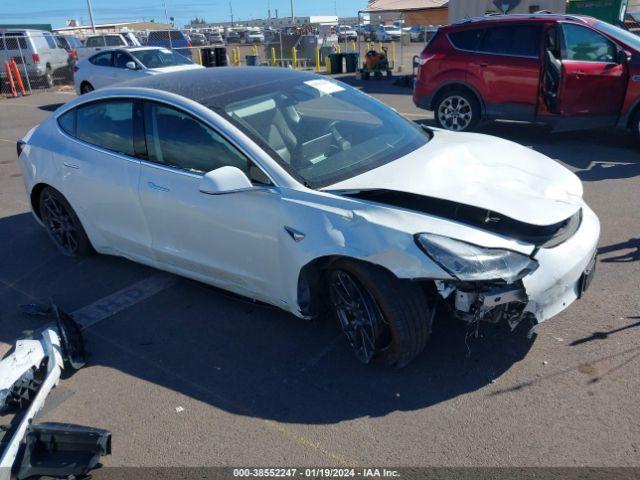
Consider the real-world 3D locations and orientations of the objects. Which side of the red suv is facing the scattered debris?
right

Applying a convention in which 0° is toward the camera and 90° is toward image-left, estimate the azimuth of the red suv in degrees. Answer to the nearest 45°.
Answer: approximately 270°

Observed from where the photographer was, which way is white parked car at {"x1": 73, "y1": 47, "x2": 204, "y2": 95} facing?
facing the viewer and to the right of the viewer

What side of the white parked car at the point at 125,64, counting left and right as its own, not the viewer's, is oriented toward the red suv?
front

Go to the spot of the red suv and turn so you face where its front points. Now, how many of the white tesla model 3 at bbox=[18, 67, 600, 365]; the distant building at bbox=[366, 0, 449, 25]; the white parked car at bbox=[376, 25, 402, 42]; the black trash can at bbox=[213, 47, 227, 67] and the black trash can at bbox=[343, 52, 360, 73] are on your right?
1

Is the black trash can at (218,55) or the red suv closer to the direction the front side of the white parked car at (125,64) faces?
the red suv

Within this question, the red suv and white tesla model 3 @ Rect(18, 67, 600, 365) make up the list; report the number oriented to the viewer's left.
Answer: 0

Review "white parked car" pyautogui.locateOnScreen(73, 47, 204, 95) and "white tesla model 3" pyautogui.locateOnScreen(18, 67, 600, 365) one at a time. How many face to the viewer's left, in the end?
0

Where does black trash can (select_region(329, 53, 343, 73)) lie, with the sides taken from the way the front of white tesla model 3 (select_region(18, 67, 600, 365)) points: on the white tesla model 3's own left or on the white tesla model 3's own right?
on the white tesla model 3's own left
